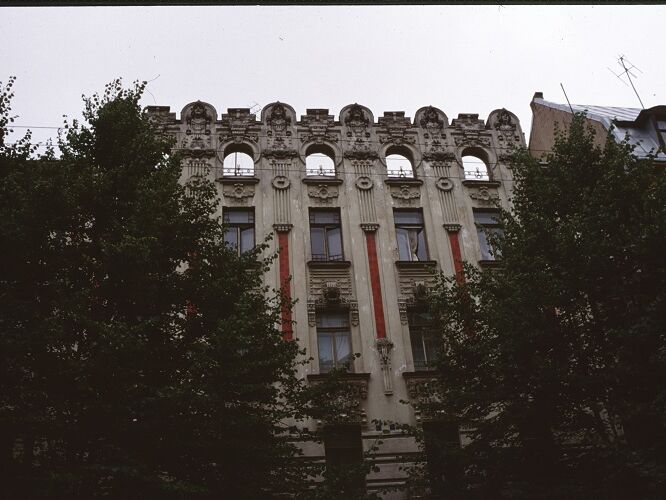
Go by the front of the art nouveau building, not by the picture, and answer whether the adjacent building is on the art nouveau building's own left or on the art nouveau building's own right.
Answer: on the art nouveau building's own left

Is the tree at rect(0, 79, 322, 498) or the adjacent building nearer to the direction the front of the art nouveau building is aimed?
the tree

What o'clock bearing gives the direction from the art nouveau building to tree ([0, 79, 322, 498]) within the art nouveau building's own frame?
The tree is roughly at 1 o'clock from the art nouveau building.

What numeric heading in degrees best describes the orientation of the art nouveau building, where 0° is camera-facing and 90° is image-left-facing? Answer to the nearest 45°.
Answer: approximately 0°
